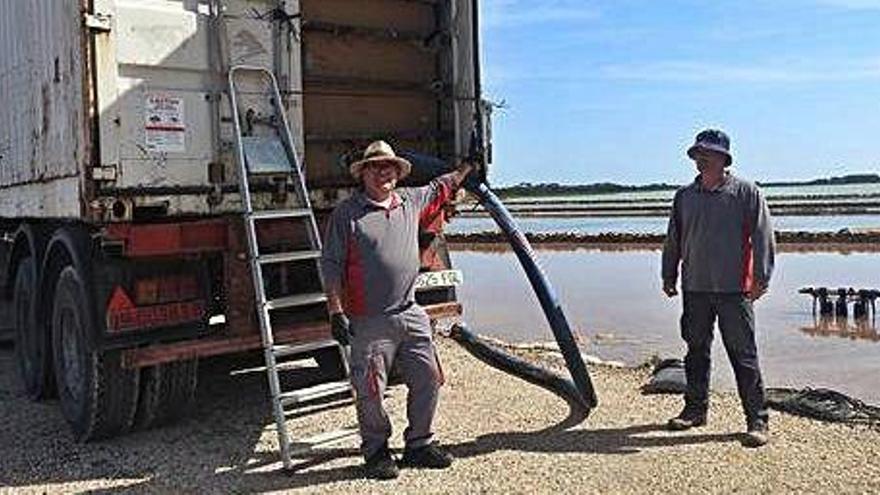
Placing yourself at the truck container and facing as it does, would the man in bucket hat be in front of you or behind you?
behind

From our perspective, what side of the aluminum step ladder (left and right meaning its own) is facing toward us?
front

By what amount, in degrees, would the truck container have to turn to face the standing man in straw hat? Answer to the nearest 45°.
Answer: approximately 180°

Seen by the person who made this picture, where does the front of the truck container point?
facing away from the viewer and to the left of the viewer

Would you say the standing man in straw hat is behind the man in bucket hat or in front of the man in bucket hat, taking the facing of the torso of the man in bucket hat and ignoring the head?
in front

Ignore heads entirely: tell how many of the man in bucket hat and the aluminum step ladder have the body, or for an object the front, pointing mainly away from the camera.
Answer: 0

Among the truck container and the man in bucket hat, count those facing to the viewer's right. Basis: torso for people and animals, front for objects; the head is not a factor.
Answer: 0

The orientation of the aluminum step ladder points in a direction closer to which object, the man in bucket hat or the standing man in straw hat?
the standing man in straw hat

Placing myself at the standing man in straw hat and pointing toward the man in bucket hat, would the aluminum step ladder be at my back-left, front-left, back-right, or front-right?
back-left

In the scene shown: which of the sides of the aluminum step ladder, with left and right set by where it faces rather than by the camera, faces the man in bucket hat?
left

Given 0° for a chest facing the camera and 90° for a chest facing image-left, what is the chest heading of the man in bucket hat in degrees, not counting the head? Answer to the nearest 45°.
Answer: approximately 45°
